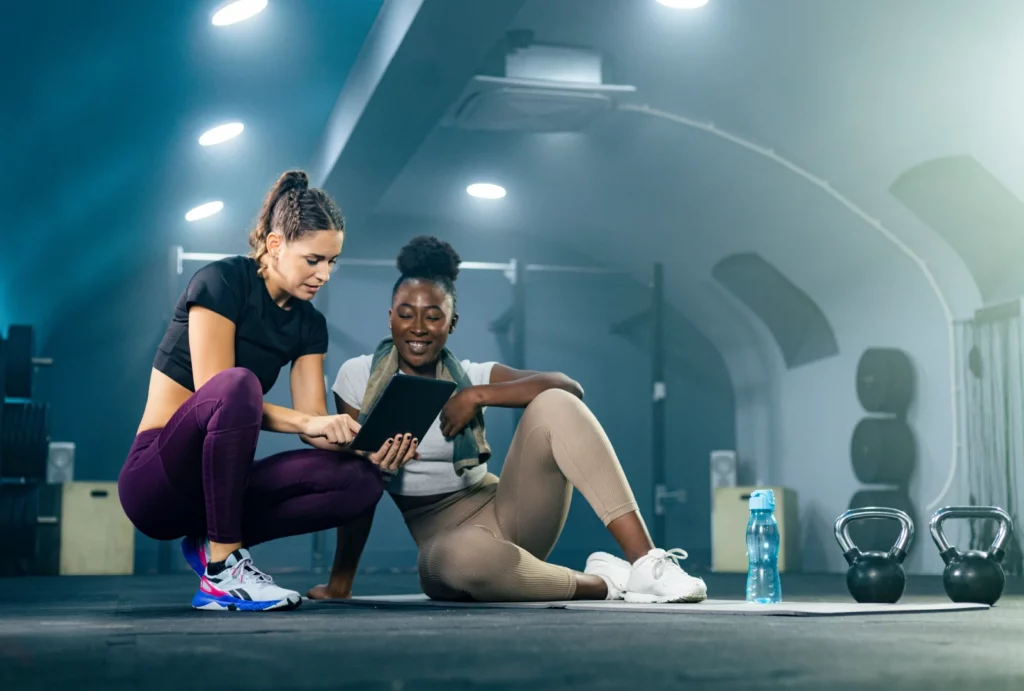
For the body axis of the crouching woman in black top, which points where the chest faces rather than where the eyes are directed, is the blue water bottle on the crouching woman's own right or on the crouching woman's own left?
on the crouching woman's own left

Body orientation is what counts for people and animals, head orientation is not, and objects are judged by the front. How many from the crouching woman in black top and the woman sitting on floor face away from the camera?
0

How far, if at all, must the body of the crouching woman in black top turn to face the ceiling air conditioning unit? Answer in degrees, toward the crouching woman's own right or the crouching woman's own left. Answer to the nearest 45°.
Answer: approximately 90° to the crouching woman's own left

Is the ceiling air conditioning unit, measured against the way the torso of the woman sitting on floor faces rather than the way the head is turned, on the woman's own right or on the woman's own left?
on the woman's own left

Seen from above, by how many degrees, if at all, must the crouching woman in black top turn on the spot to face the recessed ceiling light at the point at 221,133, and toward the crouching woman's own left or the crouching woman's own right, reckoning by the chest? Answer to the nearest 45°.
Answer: approximately 135° to the crouching woman's own left

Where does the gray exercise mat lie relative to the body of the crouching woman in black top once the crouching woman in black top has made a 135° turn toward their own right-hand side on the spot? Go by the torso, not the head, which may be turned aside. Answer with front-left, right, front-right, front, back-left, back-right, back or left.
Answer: back

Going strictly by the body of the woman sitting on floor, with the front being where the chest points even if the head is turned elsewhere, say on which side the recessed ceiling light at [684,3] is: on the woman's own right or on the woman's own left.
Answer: on the woman's own left

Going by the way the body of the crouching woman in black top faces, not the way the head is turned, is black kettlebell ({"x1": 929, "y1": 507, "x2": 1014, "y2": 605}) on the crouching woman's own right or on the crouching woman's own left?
on the crouching woman's own left

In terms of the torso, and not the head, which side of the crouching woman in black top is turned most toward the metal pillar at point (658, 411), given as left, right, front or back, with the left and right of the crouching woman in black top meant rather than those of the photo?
left

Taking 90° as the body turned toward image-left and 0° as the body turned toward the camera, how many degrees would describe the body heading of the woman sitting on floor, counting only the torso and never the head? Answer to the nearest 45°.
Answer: approximately 315°

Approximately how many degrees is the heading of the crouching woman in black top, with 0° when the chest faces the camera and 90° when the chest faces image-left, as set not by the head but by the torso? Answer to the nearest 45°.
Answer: approximately 315°

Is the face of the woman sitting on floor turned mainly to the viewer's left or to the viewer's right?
to the viewer's left

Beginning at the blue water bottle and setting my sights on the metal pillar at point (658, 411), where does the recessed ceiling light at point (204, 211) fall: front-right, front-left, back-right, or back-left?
front-left
